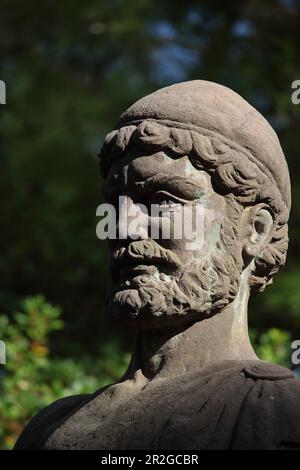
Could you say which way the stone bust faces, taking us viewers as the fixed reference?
facing the viewer and to the left of the viewer
